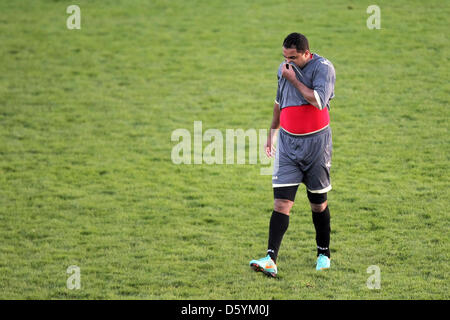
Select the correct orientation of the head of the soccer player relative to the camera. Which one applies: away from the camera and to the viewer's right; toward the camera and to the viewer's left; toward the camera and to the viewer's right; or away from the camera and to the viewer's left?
toward the camera and to the viewer's left

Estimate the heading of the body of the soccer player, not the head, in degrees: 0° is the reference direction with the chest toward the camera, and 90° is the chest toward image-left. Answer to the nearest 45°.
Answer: approximately 45°
